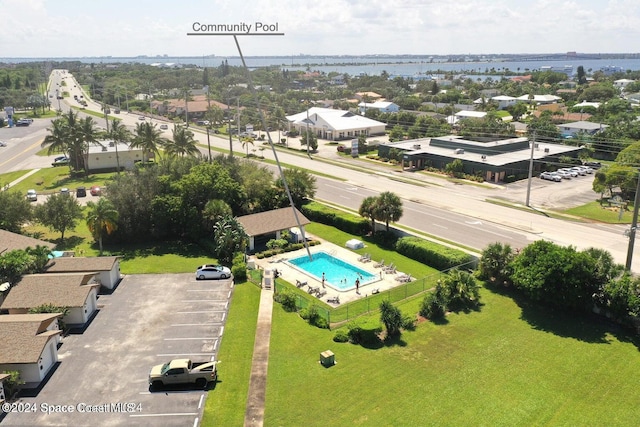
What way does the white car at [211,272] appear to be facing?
to the viewer's right

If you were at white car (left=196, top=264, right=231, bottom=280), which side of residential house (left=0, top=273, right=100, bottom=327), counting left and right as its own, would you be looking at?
front

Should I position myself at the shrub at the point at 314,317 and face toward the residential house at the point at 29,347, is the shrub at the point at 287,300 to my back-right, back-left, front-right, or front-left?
front-right

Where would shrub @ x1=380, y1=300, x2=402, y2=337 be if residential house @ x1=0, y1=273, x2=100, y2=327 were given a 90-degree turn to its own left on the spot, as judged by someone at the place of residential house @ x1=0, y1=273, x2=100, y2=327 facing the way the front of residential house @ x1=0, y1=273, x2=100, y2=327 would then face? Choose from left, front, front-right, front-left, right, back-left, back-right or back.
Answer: back-right

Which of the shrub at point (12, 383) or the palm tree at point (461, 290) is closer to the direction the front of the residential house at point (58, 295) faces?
the palm tree

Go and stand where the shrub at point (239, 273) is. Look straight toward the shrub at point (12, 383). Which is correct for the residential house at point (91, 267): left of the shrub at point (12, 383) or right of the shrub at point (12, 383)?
right

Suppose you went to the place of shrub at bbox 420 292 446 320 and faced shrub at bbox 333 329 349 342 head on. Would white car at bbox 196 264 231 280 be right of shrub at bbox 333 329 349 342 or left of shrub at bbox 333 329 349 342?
right

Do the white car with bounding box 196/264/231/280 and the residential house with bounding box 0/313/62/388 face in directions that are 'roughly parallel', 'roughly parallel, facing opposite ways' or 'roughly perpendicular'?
roughly parallel

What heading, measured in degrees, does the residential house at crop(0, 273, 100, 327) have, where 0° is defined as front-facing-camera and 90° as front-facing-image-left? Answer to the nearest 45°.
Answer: approximately 270°

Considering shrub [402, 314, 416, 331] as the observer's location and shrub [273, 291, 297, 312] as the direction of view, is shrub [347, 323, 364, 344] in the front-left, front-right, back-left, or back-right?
front-left

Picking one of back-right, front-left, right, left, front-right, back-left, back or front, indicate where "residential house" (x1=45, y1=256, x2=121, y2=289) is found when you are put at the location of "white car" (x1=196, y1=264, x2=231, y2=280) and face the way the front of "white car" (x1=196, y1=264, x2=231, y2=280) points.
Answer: back

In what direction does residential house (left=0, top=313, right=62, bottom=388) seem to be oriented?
to the viewer's right

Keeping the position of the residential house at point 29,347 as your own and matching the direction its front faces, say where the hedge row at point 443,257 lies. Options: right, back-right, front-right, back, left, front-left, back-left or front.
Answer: front
